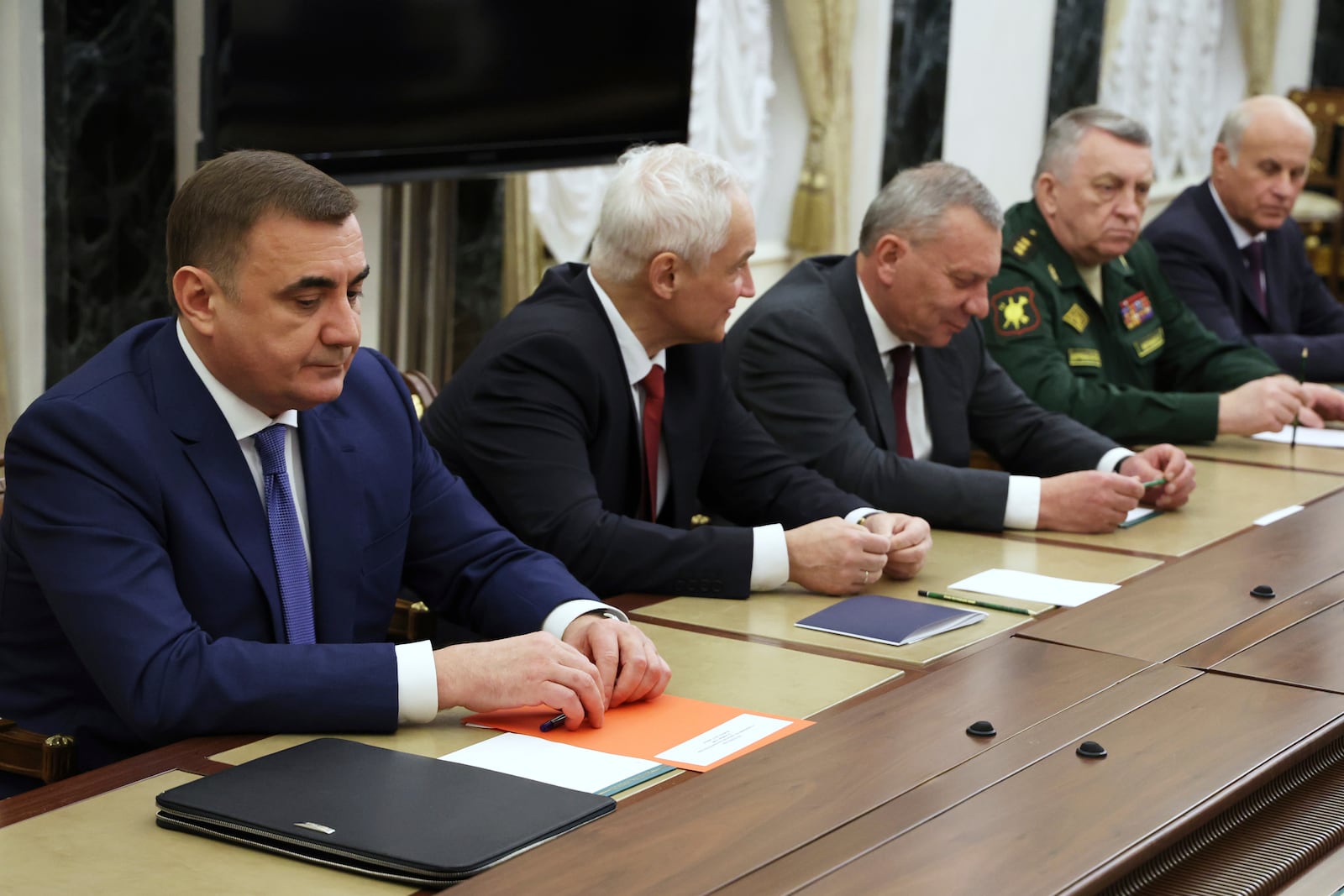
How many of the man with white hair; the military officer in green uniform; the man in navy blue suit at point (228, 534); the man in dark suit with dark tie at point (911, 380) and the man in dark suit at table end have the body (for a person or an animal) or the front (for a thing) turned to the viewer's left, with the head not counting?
0

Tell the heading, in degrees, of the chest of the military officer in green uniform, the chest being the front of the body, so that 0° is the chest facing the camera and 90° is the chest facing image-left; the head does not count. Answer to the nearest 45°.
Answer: approximately 315°

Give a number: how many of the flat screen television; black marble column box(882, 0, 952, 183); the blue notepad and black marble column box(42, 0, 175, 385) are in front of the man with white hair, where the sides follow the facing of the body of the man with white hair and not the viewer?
1

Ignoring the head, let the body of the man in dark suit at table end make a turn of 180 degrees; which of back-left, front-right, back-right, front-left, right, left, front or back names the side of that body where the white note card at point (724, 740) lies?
back-left

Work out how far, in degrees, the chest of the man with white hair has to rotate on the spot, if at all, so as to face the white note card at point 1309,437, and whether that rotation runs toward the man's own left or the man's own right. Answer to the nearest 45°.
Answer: approximately 90° to the man's own left

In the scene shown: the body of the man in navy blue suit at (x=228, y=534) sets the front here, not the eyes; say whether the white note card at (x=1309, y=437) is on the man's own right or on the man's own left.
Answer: on the man's own left

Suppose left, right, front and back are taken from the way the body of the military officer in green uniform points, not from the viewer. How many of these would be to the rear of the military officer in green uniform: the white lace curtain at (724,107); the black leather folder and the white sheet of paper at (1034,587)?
1

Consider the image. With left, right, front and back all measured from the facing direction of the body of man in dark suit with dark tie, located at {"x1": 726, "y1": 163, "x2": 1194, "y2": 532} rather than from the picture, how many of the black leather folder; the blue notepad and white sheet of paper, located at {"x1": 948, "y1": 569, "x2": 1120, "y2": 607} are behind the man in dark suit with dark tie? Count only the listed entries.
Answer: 0

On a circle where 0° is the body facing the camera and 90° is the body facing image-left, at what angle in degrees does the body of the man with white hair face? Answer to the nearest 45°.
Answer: approximately 315°

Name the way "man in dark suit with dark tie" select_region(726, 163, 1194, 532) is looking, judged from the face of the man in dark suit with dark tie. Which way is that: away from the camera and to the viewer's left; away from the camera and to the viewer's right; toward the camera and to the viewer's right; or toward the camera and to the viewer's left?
toward the camera and to the viewer's right

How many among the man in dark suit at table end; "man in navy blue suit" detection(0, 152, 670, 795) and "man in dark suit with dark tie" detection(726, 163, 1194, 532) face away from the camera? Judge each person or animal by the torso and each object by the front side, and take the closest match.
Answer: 0

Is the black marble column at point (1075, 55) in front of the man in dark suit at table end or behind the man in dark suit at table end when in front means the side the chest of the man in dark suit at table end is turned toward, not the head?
behind

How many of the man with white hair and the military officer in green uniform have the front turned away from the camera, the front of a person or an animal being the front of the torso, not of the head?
0

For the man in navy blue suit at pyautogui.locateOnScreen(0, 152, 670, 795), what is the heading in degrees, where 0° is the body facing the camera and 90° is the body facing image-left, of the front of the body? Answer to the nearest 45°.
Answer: approximately 315°

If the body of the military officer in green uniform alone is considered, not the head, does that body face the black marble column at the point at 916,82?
no

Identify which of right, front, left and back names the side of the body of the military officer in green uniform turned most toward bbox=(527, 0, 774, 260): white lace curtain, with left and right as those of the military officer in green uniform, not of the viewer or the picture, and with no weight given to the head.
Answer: back

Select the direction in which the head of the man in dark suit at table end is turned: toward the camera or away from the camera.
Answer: toward the camera

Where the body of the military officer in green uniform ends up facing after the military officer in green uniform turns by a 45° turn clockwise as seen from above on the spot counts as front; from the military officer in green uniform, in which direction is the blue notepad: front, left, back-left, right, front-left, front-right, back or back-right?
front

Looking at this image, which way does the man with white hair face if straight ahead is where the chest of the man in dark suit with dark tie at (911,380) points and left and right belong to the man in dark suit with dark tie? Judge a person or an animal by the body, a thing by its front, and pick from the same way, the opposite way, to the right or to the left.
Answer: the same way

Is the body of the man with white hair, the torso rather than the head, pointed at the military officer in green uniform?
no
